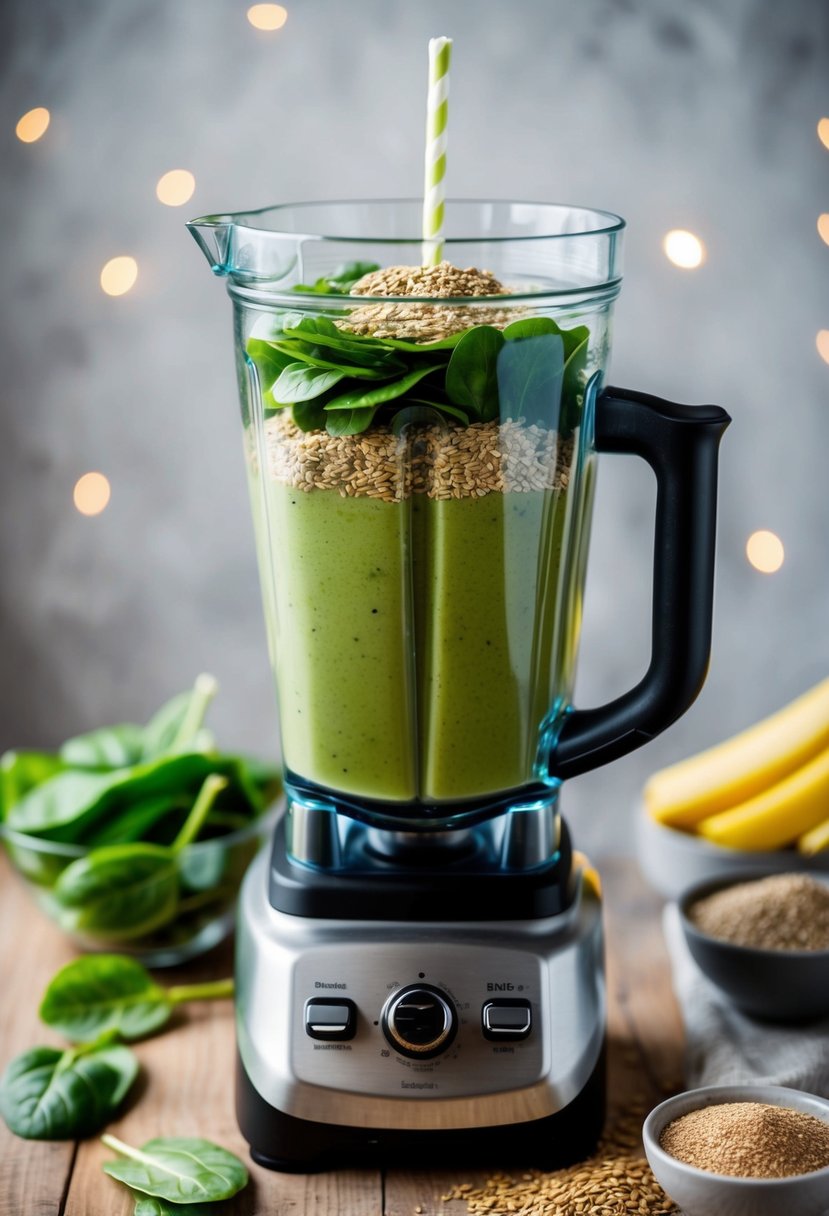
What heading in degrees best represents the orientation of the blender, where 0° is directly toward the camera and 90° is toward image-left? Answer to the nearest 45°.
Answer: approximately 0°
